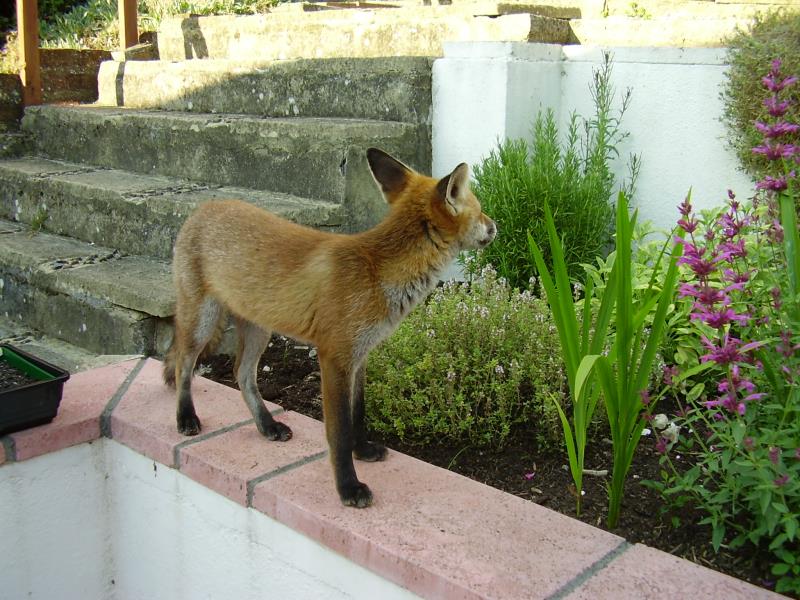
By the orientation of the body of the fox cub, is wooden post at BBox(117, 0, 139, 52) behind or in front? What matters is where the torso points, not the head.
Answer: behind
